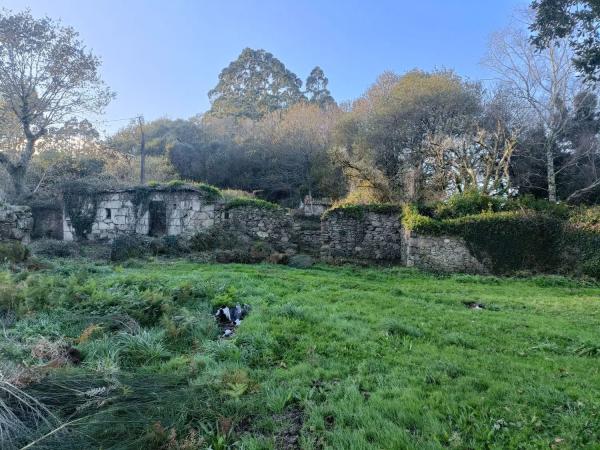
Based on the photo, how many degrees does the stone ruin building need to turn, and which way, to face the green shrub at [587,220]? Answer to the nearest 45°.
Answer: approximately 45° to its left

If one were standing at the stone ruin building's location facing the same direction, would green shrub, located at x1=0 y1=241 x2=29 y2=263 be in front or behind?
in front

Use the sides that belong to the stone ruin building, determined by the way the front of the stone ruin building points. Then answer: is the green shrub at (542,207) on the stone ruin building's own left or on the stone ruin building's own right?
on the stone ruin building's own left

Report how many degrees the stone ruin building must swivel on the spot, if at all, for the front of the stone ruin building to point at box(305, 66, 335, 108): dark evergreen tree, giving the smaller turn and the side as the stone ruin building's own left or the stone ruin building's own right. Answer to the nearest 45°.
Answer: approximately 180°

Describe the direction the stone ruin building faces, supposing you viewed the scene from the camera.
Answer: facing the viewer
